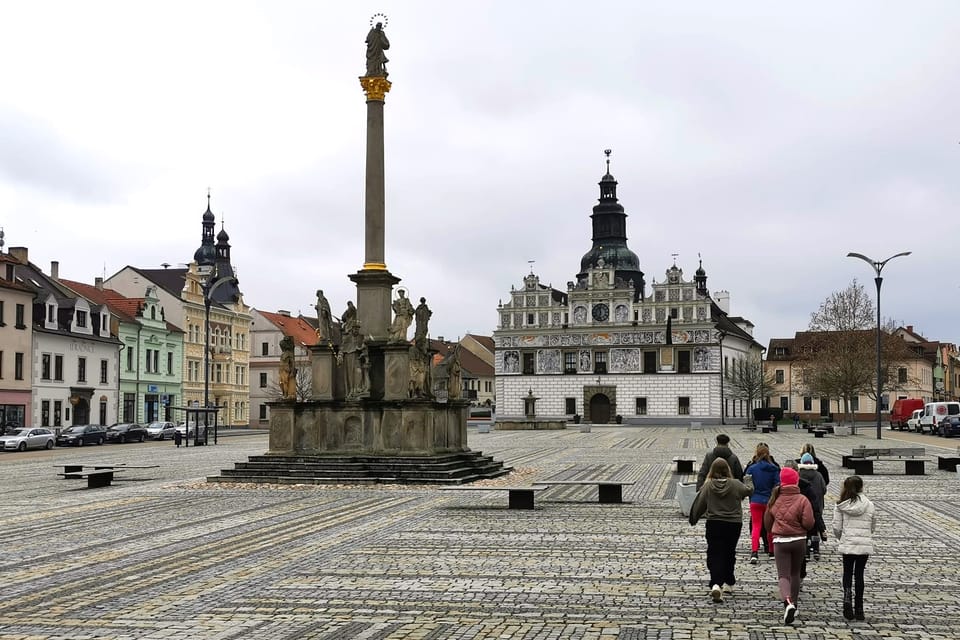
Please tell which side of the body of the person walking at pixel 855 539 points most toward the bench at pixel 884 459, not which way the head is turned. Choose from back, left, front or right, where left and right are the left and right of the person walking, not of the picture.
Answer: front

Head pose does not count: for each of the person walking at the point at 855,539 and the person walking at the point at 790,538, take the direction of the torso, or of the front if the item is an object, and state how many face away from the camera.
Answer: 2

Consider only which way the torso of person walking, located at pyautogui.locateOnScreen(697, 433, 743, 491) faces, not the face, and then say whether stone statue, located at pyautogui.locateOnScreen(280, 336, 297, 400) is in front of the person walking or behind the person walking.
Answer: in front

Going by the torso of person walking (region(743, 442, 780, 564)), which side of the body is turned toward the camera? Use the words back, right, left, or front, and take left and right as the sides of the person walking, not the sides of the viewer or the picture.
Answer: back

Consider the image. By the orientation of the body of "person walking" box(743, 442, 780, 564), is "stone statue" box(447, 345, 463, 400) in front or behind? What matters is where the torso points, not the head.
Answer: in front

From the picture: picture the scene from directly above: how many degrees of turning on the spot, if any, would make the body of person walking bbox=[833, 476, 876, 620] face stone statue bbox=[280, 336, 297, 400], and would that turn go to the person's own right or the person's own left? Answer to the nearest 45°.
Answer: approximately 45° to the person's own left

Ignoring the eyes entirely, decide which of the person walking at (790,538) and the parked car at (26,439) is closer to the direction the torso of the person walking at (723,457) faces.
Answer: the parked car

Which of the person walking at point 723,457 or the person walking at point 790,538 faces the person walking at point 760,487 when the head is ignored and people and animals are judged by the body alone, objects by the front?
the person walking at point 790,538

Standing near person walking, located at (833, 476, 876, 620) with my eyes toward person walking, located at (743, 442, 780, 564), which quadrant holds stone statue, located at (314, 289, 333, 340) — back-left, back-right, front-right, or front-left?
front-left

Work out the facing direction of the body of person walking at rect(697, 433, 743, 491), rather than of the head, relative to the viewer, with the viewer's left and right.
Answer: facing away from the viewer

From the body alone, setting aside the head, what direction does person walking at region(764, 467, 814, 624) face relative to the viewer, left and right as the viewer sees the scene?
facing away from the viewer

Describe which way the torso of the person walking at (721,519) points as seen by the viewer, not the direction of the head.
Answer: away from the camera

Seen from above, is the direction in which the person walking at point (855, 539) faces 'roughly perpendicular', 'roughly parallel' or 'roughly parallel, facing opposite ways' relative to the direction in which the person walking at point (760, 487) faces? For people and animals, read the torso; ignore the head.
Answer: roughly parallel

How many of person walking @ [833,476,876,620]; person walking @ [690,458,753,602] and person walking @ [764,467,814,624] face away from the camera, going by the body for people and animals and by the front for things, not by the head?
3

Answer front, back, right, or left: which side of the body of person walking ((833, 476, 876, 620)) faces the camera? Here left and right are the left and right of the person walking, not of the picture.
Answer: back

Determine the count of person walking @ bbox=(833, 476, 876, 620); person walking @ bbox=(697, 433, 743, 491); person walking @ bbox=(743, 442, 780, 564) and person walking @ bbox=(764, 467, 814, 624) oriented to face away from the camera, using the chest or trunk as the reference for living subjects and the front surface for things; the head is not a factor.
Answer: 4

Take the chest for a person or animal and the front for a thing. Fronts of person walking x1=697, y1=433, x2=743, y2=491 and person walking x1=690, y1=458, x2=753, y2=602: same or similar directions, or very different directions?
same or similar directions
